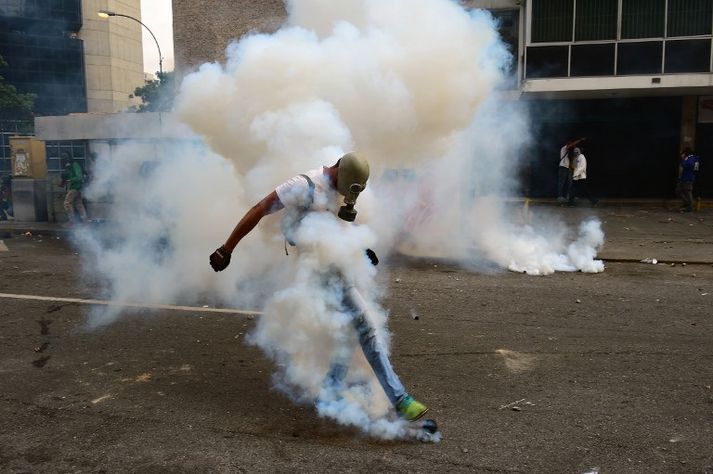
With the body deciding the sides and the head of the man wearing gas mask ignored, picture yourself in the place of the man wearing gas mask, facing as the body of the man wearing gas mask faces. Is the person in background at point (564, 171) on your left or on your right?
on your left

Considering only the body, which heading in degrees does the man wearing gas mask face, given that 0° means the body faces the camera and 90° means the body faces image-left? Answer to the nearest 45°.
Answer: approximately 315°

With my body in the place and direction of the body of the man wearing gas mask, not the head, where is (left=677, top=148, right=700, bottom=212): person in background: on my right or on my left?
on my left

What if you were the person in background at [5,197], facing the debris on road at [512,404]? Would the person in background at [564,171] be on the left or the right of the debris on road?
left

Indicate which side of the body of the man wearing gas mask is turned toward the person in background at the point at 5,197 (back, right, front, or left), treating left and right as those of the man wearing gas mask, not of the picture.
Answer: back

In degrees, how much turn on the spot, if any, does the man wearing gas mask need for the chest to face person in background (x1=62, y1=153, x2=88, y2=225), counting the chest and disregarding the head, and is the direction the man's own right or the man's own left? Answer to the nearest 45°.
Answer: approximately 180°
